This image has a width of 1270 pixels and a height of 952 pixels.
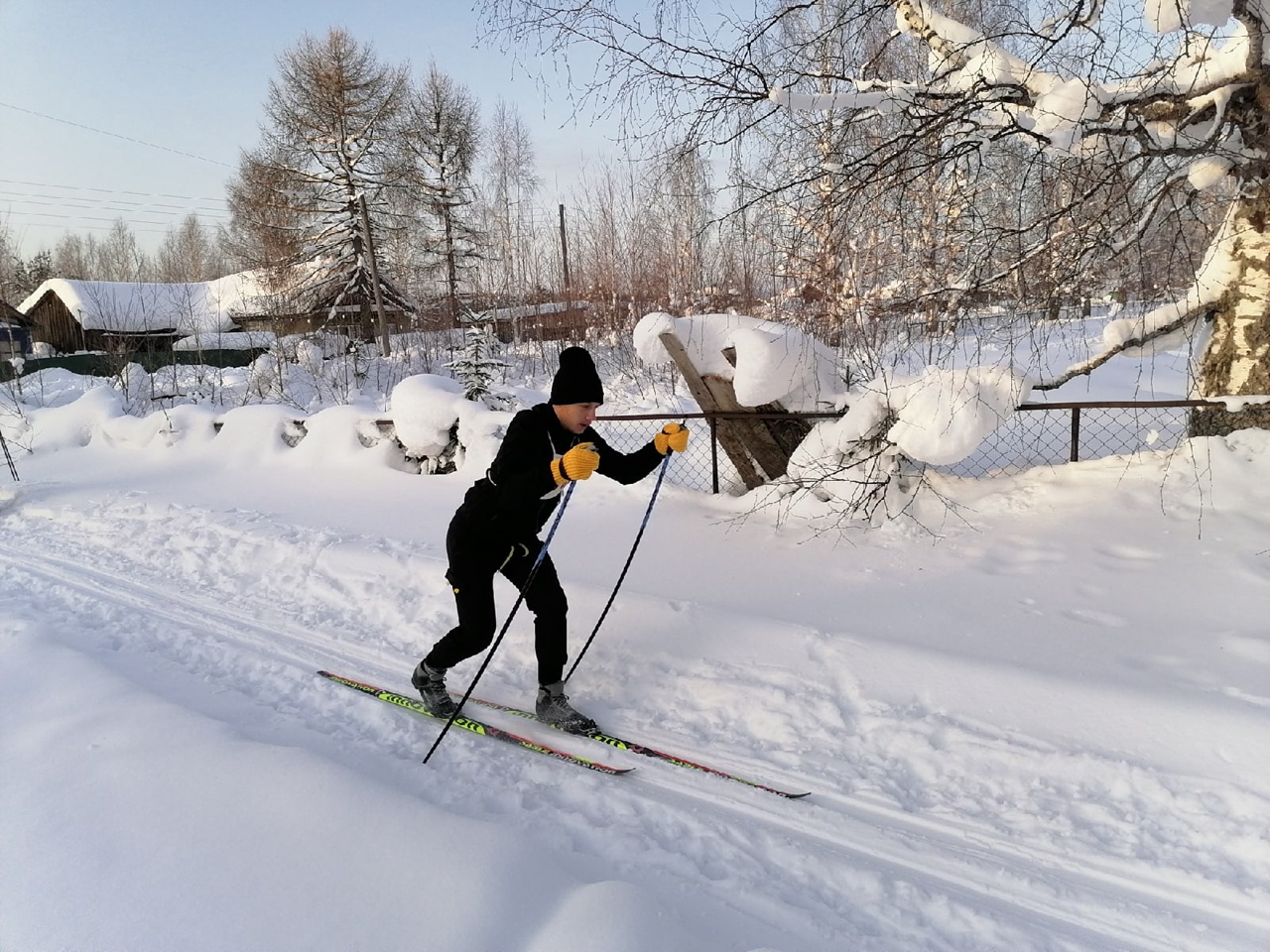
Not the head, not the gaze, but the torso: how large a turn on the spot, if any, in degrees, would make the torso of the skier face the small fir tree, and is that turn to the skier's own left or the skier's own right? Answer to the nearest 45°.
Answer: approximately 135° to the skier's own left

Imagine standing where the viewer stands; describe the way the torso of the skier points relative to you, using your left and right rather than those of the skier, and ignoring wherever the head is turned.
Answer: facing the viewer and to the right of the viewer

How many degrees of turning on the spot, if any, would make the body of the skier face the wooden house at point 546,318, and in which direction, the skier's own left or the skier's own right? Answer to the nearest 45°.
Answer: approximately 135° to the skier's own left

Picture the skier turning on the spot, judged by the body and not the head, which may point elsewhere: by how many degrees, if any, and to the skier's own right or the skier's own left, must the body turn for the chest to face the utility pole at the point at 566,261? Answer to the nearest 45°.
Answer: approximately 135° to the skier's own left

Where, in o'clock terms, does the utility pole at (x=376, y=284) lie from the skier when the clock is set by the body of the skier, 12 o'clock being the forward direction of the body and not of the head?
The utility pole is roughly at 7 o'clock from the skier.

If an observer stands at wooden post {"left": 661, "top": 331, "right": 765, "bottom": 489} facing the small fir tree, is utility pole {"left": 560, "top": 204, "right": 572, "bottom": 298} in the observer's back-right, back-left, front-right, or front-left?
front-right

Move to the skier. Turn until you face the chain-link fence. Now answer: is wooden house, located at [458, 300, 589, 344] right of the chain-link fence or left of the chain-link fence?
left

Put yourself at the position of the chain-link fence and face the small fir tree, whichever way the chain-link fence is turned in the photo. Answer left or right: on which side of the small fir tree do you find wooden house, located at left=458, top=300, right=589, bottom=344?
right

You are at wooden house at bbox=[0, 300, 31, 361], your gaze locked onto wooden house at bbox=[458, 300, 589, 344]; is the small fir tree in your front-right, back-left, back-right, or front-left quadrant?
front-right

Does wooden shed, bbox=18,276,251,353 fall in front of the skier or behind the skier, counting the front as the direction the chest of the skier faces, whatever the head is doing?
behind

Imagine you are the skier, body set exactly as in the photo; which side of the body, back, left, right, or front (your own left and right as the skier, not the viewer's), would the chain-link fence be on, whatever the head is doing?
left

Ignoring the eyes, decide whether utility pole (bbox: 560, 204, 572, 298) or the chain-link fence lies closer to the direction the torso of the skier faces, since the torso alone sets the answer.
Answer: the chain-link fence

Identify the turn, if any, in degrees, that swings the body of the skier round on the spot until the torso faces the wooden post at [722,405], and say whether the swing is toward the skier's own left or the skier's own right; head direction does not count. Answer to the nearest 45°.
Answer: approximately 90° to the skier's own left
